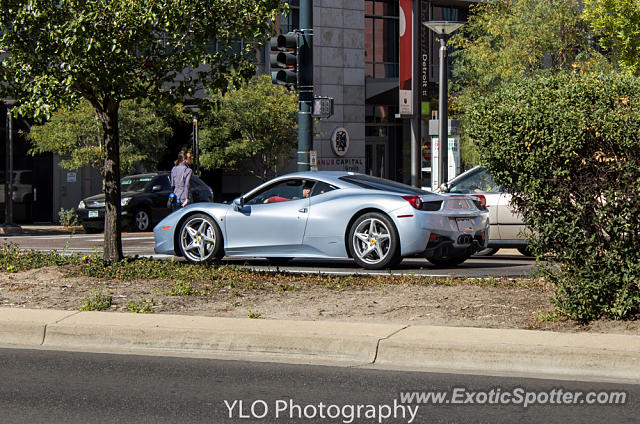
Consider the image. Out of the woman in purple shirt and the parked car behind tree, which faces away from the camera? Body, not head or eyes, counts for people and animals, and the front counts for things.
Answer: the woman in purple shirt

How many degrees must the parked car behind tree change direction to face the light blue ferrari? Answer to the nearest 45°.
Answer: approximately 45° to its left

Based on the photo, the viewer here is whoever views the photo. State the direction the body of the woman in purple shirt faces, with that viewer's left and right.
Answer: facing away from the viewer

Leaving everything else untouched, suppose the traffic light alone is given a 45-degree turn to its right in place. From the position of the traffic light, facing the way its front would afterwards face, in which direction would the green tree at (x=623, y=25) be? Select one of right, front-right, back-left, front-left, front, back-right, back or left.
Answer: back-right

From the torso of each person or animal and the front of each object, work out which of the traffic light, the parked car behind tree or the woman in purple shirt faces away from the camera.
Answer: the woman in purple shirt

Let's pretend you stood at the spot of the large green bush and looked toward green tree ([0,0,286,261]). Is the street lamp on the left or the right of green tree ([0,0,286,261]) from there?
right

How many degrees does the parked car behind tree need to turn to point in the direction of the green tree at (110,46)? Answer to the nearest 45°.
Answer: approximately 45° to its left

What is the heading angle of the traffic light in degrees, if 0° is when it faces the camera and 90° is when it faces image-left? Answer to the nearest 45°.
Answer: approximately 45°

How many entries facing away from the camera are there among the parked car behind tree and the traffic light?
0

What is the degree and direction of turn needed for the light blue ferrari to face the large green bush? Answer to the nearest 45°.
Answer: approximately 135° to its left

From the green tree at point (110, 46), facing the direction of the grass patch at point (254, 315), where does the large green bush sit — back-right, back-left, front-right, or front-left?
front-left

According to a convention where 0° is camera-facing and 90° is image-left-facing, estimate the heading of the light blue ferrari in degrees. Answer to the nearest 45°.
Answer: approximately 135°

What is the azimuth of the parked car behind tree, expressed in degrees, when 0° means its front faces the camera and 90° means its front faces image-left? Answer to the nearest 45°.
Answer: approximately 45°

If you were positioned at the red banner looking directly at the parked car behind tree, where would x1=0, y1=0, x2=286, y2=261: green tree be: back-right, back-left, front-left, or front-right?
front-left

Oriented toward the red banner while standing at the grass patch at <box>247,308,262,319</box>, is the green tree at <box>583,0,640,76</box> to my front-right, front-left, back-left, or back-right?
front-right
